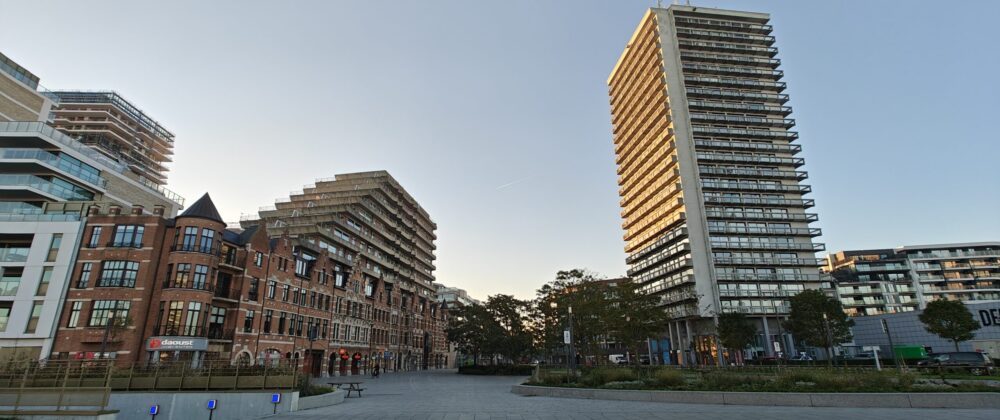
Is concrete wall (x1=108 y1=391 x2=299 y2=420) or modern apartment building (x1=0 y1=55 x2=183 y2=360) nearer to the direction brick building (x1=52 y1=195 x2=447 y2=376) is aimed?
the concrete wall

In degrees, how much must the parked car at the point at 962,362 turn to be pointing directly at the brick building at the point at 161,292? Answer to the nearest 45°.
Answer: approximately 45° to its left

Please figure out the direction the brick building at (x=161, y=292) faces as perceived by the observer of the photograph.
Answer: facing the viewer and to the right of the viewer

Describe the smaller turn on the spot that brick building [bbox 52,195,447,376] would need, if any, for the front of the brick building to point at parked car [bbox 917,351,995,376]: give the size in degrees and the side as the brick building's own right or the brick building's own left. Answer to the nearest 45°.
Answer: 0° — it already faces it

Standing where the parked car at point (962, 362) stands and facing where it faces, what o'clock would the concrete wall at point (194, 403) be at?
The concrete wall is roughly at 10 o'clock from the parked car.

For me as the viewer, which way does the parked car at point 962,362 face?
facing to the left of the viewer

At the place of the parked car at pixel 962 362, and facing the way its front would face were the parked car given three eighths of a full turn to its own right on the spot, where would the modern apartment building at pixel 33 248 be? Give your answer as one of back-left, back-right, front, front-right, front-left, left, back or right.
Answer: back

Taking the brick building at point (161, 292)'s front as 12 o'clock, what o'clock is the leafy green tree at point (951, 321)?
The leafy green tree is roughly at 11 o'clock from the brick building.
